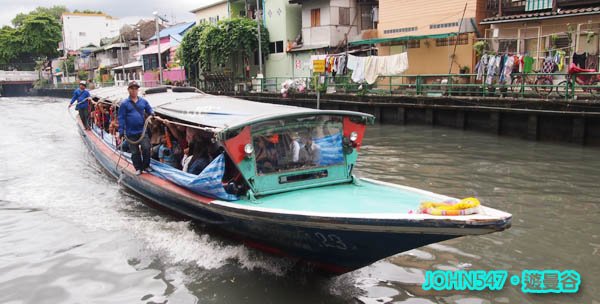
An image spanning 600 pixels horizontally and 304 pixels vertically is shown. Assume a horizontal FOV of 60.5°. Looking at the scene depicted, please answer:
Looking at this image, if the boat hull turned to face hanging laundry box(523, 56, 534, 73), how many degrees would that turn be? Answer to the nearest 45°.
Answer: approximately 90° to its left

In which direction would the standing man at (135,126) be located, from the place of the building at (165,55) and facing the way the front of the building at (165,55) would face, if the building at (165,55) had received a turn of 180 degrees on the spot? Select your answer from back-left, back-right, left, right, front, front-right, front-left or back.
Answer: back-right

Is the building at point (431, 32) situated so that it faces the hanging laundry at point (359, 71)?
no

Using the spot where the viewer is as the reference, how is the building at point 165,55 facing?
facing the viewer and to the left of the viewer

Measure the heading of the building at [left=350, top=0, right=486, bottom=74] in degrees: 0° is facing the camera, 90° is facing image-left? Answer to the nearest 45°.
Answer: approximately 0°

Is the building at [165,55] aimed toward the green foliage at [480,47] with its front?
no

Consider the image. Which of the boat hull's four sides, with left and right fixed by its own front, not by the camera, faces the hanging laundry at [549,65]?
left

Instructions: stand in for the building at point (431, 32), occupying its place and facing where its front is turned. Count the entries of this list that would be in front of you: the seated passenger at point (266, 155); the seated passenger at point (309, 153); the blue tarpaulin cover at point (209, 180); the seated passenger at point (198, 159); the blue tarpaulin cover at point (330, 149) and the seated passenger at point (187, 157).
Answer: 6

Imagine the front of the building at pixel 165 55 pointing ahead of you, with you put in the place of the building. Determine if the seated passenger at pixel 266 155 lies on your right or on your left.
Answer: on your left

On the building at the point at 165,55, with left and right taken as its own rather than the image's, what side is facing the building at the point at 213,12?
left

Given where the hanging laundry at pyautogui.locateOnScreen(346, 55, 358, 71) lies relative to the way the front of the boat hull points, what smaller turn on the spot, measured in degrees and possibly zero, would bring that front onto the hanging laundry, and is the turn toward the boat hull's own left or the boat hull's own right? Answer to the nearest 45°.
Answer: approximately 135° to the boat hull's own left

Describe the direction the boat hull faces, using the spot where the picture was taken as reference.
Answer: facing the viewer and to the right of the viewer

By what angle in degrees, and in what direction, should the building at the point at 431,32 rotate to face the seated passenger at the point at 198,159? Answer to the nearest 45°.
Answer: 0° — it already faces them

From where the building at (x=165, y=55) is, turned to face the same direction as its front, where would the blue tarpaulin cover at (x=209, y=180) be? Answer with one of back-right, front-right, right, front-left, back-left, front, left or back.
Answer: front-left

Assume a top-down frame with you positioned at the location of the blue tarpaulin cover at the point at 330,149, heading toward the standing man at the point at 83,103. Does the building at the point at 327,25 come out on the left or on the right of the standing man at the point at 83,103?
right

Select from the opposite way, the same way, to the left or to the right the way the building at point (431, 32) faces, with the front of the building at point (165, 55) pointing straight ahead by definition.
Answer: the same way

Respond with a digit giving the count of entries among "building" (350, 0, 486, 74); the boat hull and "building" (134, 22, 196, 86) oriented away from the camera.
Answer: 0

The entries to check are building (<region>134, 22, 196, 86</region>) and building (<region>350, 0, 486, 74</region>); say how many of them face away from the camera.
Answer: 0

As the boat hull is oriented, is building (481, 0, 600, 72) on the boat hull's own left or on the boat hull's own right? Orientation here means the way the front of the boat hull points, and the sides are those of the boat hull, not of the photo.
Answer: on the boat hull's own left

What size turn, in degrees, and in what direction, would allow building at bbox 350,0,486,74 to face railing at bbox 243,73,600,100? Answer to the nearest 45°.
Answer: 0° — it already faces it

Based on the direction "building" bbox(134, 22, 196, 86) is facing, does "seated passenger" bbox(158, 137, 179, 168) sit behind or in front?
in front
